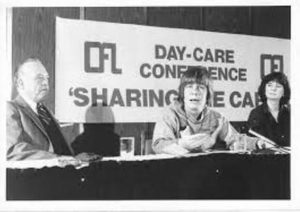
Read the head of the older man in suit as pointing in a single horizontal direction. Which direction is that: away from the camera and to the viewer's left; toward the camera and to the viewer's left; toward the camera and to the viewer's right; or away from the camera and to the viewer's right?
toward the camera and to the viewer's right

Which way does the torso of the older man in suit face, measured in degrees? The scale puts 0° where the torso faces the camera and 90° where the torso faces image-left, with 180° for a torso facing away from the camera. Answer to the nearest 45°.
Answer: approximately 315°

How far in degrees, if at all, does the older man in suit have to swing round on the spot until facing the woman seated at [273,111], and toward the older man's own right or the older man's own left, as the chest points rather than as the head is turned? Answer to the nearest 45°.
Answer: approximately 45° to the older man's own left
